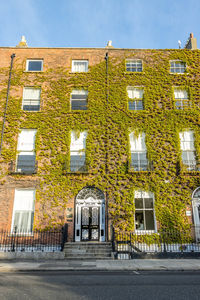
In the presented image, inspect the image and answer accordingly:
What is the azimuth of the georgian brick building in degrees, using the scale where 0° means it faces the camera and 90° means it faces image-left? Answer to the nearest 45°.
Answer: approximately 0°

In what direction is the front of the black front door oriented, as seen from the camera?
facing the viewer

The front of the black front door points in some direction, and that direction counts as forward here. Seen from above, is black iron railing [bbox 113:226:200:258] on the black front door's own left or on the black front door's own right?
on the black front door's own left

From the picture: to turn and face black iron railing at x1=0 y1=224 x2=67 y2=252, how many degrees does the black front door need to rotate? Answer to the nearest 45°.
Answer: approximately 90° to its right
